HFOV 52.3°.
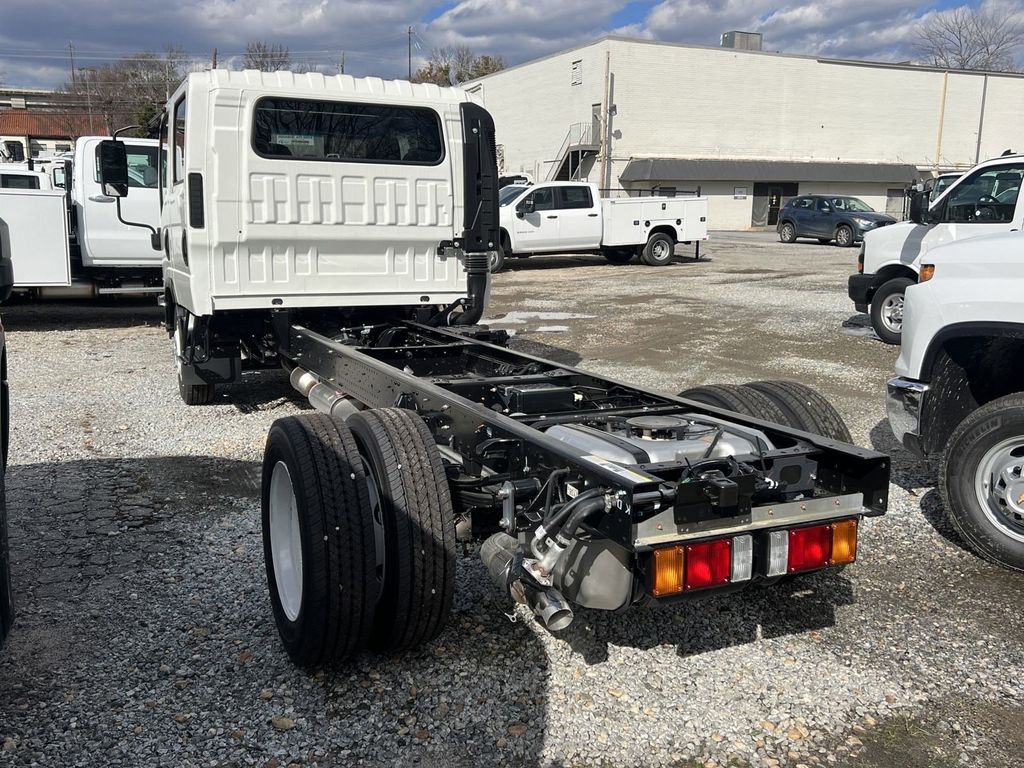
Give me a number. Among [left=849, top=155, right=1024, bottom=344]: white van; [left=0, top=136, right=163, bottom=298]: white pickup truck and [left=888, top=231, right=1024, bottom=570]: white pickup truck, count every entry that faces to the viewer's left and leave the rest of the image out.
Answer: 2

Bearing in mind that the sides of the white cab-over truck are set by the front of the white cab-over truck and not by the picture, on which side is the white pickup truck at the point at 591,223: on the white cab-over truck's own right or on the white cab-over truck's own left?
on the white cab-over truck's own right

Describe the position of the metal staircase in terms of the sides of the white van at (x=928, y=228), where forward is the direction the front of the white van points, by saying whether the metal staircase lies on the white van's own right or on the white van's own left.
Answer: on the white van's own right

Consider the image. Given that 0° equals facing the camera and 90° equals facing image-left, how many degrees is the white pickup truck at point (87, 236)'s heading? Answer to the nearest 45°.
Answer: approximately 270°

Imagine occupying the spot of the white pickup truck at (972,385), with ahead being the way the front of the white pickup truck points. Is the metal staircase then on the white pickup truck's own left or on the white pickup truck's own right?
on the white pickup truck's own right

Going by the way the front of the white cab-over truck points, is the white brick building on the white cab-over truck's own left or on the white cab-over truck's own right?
on the white cab-over truck's own right

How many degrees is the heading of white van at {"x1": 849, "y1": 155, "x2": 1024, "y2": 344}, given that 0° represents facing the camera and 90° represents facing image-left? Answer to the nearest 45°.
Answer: approximately 90°

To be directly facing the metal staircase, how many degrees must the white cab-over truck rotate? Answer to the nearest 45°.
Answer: approximately 45° to its right

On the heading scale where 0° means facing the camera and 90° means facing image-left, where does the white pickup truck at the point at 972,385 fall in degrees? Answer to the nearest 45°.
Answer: approximately 90°

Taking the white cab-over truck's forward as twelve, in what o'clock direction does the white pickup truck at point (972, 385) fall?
The white pickup truck is roughly at 4 o'clock from the white cab-over truck.
